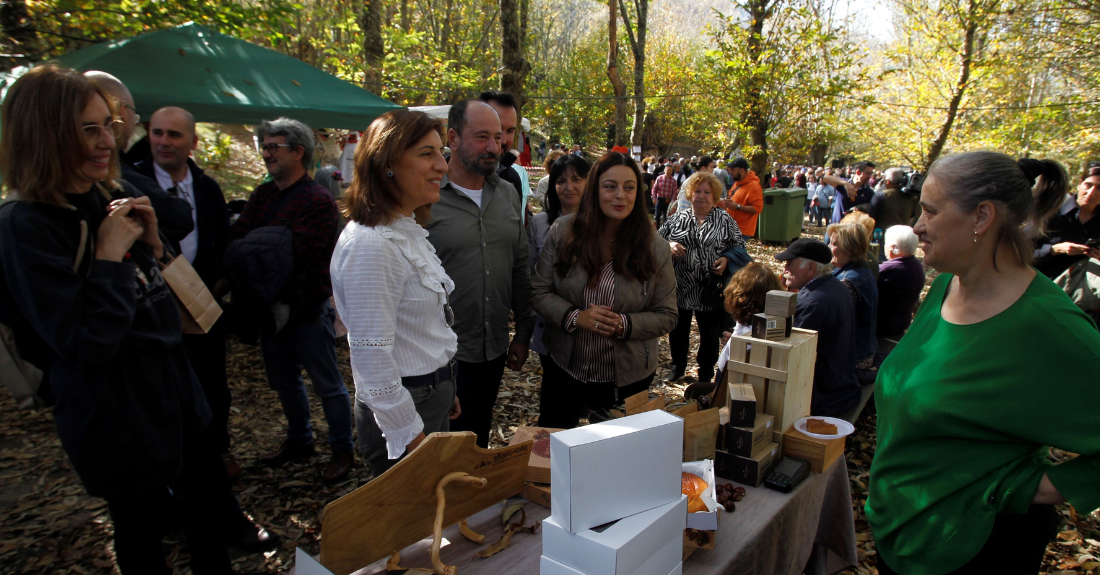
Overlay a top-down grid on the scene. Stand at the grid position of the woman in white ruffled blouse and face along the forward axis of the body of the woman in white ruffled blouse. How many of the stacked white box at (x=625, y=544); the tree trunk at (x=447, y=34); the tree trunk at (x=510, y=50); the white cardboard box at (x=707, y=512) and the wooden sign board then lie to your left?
2

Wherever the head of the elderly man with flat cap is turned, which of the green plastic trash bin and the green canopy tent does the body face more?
the green canopy tent

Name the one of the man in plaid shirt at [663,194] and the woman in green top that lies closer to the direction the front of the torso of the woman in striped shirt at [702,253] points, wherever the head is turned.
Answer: the woman in green top

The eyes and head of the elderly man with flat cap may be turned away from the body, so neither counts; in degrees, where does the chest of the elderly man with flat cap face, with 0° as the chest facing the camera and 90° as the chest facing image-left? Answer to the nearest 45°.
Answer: approximately 90°

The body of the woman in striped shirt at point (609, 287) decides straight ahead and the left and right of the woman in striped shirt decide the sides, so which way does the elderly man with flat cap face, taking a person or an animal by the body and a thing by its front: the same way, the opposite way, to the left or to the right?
to the right

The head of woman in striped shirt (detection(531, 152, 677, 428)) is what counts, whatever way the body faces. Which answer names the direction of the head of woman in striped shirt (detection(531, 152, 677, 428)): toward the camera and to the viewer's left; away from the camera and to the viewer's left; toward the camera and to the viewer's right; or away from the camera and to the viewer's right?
toward the camera and to the viewer's right

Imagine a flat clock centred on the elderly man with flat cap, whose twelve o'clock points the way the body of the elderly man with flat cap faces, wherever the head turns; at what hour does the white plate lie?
The white plate is roughly at 9 o'clock from the elderly man with flat cap.

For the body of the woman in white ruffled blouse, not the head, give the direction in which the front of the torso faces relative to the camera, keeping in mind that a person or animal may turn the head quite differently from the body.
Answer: to the viewer's right
